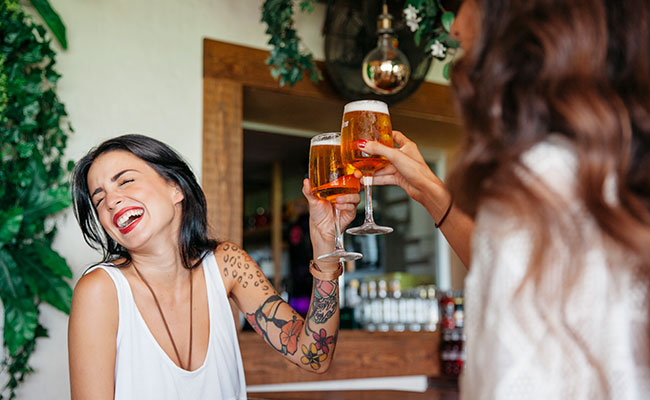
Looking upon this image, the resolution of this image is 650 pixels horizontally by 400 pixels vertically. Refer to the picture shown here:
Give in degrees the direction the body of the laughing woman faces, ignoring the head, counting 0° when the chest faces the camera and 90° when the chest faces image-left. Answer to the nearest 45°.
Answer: approximately 0°

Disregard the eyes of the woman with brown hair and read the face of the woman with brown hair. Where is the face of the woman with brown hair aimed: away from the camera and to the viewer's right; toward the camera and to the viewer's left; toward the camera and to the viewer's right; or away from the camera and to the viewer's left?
away from the camera and to the viewer's left

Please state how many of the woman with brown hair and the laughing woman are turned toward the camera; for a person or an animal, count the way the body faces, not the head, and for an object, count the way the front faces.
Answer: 1

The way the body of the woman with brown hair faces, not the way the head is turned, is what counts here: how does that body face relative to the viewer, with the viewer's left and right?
facing away from the viewer and to the left of the viewer

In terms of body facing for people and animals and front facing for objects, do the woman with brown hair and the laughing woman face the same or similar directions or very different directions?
very different directions

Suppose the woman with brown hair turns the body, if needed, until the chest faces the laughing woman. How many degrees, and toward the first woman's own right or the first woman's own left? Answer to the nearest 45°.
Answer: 0° — they already face them

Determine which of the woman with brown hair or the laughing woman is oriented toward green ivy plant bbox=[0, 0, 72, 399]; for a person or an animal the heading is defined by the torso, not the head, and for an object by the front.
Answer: the woman with brown hair
